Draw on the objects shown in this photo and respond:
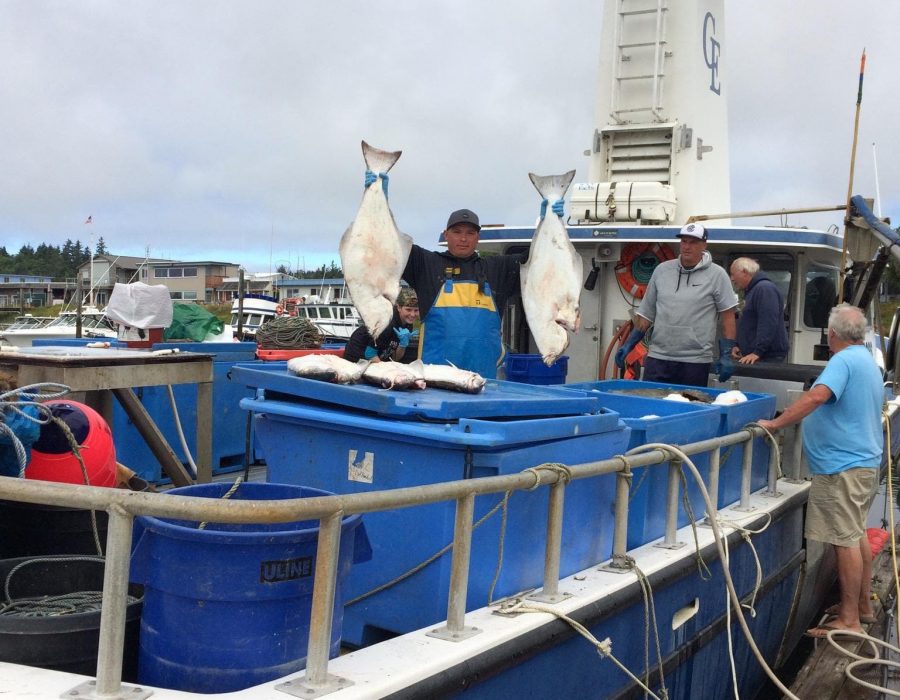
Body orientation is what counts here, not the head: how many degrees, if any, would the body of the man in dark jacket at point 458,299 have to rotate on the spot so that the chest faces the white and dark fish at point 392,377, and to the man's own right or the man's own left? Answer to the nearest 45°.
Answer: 0° — they already face it

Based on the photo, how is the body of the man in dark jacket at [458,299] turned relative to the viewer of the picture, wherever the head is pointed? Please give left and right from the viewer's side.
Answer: facing the viewer

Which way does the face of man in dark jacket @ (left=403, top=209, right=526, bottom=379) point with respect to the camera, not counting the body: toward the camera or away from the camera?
toward the camera

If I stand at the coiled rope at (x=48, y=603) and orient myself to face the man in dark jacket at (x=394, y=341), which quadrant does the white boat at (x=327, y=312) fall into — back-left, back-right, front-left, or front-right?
front-left

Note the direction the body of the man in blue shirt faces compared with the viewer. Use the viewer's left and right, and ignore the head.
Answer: facing away from the viewer and to the left of the viewer

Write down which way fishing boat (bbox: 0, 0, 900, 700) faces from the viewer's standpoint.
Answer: facing away from the viewer and to the right of the viewer

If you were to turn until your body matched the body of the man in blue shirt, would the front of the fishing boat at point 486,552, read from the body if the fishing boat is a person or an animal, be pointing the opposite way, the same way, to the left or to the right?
to the right

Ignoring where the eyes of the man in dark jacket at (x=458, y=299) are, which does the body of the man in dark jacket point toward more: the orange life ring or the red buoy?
the red buoy

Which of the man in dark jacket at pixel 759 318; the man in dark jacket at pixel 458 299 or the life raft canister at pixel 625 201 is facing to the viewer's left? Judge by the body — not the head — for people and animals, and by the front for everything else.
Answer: the man in dark jacket at pixel 759 318

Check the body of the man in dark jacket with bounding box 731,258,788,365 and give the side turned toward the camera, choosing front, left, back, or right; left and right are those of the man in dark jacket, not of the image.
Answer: left

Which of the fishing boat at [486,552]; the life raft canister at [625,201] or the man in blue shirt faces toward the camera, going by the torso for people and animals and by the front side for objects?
the life raft canister
